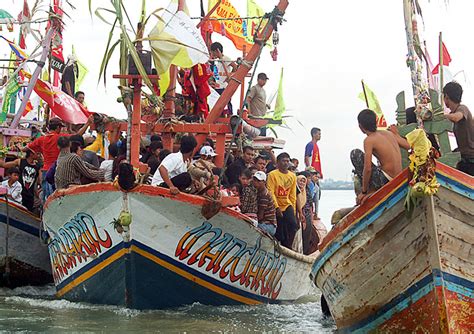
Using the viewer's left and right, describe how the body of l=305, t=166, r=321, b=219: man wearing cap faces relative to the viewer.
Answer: facing the viewer and to the right of the viewer

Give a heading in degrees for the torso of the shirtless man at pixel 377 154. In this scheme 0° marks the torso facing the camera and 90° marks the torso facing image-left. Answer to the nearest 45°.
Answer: approximately 135°

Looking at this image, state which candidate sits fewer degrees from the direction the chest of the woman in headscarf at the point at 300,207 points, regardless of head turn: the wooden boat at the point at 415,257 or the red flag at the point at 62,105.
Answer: the wooden boat

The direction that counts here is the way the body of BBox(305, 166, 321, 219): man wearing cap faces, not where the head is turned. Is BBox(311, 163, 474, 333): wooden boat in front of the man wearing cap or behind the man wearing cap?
in front

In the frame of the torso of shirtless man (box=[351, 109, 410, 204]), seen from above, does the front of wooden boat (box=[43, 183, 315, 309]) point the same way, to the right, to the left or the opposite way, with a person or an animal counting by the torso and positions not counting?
to the left

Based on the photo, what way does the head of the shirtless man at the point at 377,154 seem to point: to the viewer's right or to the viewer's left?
to the viewer's left

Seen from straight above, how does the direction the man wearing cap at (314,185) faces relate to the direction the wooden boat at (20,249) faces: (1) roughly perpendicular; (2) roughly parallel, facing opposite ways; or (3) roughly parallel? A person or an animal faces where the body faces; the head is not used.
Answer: roughly perpendicular

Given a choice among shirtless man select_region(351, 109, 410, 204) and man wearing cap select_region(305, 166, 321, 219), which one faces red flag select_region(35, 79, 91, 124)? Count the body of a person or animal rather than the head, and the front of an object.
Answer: the shirtless man

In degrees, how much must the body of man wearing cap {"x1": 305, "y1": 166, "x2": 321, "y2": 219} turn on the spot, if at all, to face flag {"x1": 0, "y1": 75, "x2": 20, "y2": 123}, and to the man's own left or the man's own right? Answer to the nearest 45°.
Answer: approximately 135° to the man's own right

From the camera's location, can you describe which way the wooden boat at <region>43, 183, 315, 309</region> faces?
facing the viewer and to the left of the viewer

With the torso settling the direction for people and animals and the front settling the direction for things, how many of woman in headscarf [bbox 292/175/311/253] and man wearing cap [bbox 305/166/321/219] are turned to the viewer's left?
0
